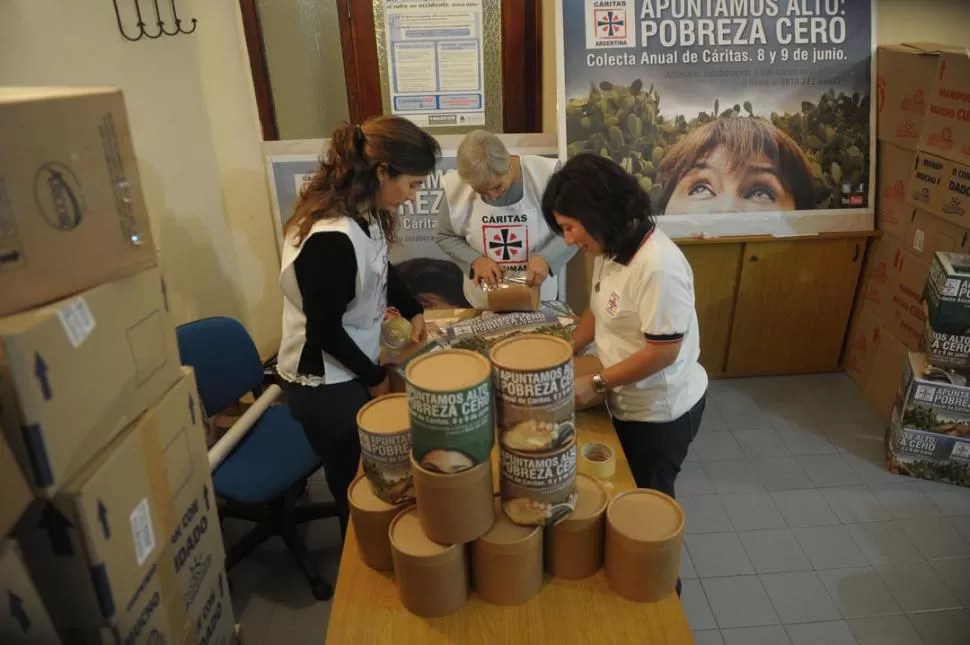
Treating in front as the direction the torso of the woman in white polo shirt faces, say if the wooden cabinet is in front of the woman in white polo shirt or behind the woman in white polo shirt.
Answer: behind

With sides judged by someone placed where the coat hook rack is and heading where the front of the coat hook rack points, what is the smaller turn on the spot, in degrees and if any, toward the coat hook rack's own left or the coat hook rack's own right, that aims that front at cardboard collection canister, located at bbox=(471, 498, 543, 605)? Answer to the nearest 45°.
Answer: approximately 45° to the coat hook rack's own right

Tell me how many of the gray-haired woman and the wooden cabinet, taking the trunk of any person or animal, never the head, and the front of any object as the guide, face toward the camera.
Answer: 2

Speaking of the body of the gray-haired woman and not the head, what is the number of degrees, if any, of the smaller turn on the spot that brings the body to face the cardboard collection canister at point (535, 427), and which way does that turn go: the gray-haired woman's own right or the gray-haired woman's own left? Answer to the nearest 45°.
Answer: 0° — they already face it

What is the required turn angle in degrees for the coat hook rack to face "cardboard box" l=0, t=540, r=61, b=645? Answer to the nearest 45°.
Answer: approximately 45° to its right

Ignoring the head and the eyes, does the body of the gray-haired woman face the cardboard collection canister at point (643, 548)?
yes

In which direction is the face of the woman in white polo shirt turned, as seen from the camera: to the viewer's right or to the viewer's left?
to the viewer's left

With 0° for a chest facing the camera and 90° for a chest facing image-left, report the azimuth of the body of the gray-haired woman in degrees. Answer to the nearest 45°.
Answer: approximately 0°

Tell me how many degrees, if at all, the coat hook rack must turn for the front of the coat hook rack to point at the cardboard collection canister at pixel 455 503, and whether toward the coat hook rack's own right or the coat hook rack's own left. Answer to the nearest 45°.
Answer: approximately 45° to the coat hook rack's own right

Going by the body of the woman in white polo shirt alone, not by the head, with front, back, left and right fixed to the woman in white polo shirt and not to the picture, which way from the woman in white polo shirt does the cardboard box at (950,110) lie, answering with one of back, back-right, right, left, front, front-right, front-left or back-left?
back

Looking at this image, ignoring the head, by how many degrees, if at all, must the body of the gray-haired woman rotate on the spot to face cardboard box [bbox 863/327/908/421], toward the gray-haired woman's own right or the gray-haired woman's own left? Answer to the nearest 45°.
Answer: approximately 90° to the gray-haired woman's own left
